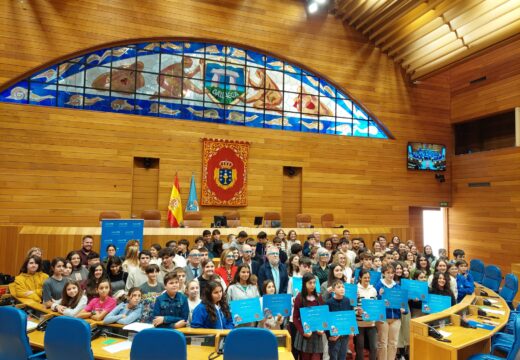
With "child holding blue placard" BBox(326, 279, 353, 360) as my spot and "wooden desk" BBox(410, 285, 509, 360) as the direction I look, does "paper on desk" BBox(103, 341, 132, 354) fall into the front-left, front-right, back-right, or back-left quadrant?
back-right

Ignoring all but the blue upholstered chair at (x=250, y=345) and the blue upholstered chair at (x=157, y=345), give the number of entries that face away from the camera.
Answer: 2

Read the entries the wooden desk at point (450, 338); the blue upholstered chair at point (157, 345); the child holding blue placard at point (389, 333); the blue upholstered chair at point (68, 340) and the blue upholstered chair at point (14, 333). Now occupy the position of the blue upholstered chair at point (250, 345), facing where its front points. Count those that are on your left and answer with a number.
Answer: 3

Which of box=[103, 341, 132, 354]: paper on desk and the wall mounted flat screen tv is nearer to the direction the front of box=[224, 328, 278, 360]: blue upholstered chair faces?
the wall mounted flat screen tv

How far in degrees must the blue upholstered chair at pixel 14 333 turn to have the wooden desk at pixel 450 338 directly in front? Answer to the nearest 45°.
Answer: approximately 45° to its right

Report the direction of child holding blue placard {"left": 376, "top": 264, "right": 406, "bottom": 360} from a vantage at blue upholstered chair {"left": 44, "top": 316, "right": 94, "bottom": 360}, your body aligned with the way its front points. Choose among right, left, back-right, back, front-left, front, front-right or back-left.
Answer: front-right

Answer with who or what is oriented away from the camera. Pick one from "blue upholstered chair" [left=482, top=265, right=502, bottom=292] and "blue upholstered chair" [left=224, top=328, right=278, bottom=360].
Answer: "blue upholstered chair" [left=224, top=328, right=278, bottom=360]

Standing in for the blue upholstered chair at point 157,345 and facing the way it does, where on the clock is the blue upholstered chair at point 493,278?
the blue upholstered chair at point 493,278 is roughly at 2 o'clock from the blue upholstered chair at point 157,345.

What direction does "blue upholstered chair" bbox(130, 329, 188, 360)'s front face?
away from the camera

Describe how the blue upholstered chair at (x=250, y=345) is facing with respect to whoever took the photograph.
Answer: facing away from the viewer

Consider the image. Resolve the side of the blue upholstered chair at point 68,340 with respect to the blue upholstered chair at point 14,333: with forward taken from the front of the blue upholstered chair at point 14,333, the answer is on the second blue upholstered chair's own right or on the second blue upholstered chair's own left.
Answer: on the second blue upholstered chair's own right

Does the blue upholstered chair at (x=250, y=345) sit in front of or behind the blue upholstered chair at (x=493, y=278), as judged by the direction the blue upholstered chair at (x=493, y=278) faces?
in front

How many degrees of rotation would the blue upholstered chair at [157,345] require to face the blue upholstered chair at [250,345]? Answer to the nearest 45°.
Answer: approximately 90° to its right

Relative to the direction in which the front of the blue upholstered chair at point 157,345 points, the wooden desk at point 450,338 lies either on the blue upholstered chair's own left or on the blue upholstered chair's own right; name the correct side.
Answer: on the blue upholstered chair's own right
